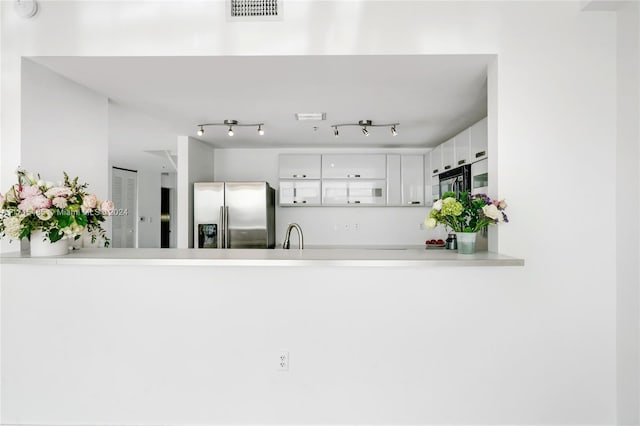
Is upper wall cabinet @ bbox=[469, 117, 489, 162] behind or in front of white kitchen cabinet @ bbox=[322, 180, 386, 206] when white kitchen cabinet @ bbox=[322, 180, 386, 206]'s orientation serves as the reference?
in front

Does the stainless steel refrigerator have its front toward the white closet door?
no

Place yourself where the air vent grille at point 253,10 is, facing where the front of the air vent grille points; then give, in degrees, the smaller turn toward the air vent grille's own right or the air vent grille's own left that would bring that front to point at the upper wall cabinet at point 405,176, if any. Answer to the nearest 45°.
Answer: approximately 135° to the air vent grille's own left

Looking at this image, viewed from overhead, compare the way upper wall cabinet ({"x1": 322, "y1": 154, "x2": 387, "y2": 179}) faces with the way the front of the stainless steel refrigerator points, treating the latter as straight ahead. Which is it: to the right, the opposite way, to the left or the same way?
the same way

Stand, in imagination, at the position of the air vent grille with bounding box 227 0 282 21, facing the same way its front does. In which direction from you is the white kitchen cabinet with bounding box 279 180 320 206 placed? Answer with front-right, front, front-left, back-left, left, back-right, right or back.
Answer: back

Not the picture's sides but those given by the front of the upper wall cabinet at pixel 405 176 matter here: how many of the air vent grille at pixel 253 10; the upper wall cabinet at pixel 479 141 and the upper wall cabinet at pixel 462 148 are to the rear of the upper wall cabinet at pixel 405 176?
0

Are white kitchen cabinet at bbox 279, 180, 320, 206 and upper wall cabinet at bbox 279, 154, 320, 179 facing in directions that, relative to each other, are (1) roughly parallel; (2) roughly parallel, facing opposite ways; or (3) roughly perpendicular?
roughly parallel

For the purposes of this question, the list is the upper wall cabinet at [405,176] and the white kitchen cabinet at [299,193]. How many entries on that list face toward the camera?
2

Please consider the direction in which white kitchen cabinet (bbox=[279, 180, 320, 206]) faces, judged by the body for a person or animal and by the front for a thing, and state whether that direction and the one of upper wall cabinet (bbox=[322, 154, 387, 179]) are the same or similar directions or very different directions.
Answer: same or similar directions

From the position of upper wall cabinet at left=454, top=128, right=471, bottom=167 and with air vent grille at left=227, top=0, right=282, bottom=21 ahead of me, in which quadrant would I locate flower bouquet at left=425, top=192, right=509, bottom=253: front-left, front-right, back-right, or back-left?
front-left

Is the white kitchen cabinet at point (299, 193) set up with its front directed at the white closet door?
no

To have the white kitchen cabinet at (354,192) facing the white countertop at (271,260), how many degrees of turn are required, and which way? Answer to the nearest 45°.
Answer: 0° — it already faces it

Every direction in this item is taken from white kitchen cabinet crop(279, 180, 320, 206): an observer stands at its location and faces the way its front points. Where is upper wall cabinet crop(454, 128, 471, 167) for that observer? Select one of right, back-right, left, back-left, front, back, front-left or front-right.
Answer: front-left

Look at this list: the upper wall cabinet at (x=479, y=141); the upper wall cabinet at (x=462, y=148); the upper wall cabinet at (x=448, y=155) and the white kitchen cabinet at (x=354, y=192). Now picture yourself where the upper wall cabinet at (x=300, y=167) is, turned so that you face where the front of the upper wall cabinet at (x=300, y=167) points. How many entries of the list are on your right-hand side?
0

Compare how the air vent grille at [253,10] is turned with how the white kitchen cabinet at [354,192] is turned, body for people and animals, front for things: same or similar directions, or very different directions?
same or similar directions

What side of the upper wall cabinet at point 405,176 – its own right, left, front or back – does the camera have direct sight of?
front

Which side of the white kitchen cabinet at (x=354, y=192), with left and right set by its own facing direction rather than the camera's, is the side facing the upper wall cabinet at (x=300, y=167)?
right

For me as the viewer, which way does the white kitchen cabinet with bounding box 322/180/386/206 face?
facing the viewer
